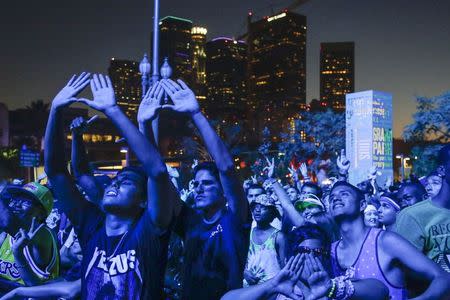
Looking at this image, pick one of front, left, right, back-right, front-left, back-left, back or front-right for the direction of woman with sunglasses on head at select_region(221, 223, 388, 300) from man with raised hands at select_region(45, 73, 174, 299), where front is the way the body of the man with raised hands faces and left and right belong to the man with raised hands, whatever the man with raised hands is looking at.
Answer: left

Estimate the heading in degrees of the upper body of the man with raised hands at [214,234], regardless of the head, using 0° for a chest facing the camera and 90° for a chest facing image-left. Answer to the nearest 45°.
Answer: approximately 45°

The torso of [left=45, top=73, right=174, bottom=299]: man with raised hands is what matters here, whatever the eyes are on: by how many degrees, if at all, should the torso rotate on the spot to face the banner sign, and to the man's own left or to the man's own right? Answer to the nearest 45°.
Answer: approximately 180°

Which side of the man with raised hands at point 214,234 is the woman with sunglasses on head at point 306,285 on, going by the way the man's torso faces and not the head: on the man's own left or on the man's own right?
on the man's own left

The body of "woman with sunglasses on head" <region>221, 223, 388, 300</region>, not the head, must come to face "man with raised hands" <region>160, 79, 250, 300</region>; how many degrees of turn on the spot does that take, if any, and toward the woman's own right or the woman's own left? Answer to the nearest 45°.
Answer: approximately 135° to the woman's own right

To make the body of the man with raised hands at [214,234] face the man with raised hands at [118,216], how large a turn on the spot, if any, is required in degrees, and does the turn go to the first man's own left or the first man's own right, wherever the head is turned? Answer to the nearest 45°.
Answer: approximately 45° to the first man's own right

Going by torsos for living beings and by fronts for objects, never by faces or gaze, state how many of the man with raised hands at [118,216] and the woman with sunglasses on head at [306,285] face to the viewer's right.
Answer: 0

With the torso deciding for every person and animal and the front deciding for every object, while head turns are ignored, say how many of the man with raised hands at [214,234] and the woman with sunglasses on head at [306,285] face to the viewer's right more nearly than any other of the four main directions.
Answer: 0

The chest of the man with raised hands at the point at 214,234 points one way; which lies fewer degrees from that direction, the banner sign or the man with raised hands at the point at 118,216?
the man with raised hands
